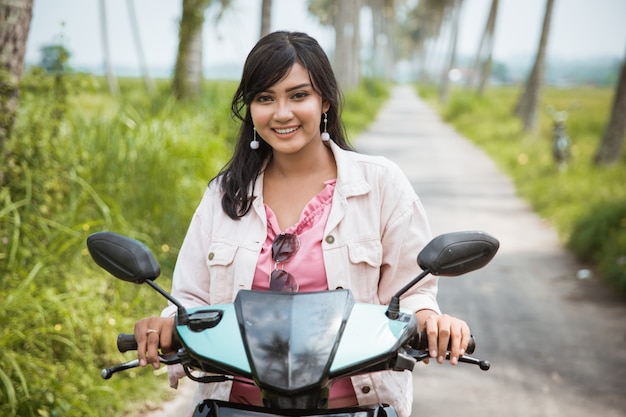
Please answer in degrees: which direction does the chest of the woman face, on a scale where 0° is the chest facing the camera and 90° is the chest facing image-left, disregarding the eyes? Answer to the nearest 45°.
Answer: approximately 0°

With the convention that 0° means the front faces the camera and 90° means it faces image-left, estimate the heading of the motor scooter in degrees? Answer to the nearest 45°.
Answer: approximately 0°
